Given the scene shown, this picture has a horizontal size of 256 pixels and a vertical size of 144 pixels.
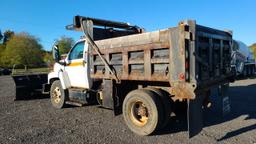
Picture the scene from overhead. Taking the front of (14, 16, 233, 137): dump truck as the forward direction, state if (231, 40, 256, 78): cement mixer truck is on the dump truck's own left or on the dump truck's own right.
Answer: on the dump truck's own right

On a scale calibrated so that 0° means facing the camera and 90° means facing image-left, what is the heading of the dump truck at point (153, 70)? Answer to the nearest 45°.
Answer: approximately 135°
